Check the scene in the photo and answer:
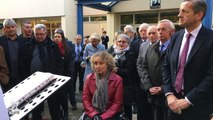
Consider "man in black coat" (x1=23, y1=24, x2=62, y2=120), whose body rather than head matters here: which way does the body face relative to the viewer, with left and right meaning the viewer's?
facing the viewer

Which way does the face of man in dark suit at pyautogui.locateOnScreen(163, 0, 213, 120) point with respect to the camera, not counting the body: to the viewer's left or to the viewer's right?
to the viewer's left

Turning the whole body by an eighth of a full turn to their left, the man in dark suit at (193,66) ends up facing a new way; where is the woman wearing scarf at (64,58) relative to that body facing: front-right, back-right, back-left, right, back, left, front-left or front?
back-right

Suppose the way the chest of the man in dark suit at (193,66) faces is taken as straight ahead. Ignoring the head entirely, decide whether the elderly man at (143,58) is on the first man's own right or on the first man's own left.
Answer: on the first man's own right

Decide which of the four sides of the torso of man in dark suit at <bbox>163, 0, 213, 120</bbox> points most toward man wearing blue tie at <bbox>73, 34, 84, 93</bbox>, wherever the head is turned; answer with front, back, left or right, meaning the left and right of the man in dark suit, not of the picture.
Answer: right

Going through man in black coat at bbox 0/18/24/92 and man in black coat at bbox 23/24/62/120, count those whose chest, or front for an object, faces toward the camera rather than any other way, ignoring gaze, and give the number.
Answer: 2

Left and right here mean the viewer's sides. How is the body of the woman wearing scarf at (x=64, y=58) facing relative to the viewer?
facing the viewer and to the left of the viewer

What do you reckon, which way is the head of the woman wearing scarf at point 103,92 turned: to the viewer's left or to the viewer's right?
to the viewer's left

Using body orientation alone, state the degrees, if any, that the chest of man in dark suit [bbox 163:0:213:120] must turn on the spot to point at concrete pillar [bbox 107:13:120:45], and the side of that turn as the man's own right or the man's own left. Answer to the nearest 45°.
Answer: approximately 135° to the man's own right

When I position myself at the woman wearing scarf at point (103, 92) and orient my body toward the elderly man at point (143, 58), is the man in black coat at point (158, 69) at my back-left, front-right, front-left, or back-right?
front-right

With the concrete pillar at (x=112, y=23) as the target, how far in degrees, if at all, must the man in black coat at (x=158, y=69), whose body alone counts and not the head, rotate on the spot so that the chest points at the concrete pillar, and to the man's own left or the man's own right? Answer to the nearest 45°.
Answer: approximately 135° to the man's own right
